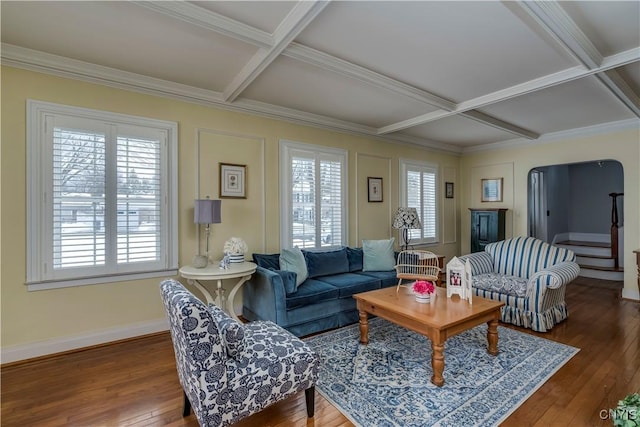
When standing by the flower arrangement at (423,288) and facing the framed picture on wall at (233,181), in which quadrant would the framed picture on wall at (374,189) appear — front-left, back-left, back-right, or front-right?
front-right

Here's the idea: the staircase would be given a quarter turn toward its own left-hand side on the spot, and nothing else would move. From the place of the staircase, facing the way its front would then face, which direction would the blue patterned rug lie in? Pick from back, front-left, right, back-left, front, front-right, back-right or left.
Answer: right

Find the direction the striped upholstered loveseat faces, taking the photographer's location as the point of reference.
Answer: facing the viewer and to the left of the viewer

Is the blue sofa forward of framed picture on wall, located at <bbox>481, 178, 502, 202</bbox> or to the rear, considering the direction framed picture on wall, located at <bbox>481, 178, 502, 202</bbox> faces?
forward

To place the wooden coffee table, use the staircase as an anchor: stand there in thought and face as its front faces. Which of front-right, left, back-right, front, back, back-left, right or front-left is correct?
front

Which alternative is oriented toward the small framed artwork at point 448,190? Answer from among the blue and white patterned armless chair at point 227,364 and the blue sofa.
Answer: the blue and white patterned armless chair

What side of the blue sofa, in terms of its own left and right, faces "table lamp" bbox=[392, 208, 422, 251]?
left

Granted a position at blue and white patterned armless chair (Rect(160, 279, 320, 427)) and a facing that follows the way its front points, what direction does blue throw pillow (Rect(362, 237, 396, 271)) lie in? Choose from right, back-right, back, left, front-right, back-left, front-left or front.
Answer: front

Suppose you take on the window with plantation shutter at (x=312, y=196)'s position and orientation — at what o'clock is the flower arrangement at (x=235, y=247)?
The flower arrangement is roughly at 3 o'clock from the window with plantation shutter.

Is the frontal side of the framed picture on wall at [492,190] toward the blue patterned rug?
yes

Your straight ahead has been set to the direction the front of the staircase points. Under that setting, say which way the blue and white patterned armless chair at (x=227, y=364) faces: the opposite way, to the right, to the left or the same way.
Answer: the opposite way

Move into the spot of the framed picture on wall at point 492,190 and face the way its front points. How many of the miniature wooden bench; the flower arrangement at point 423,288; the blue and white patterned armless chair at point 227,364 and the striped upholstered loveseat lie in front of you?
4

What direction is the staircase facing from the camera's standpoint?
toward the camera

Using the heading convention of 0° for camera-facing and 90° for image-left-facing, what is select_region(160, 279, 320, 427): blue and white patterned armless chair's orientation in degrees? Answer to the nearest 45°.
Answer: approximately 225°

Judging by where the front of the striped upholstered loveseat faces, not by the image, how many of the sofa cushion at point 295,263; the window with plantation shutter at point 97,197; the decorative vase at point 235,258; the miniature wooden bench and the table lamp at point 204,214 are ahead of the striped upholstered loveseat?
5

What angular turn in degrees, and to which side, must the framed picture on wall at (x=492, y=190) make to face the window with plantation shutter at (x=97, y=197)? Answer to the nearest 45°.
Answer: approximately 45° to its right

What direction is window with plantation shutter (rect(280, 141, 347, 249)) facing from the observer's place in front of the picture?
facing the viewer and to the right of the viewer

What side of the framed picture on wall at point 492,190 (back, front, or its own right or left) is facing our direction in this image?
front

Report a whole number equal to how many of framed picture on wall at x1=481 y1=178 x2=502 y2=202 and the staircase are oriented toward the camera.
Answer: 2

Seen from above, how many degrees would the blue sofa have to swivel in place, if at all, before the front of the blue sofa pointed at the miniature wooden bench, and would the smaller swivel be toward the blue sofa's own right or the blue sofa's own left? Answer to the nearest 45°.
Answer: approximately 45° to the blue sofa's own left

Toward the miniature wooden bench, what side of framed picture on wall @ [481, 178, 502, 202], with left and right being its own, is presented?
front
